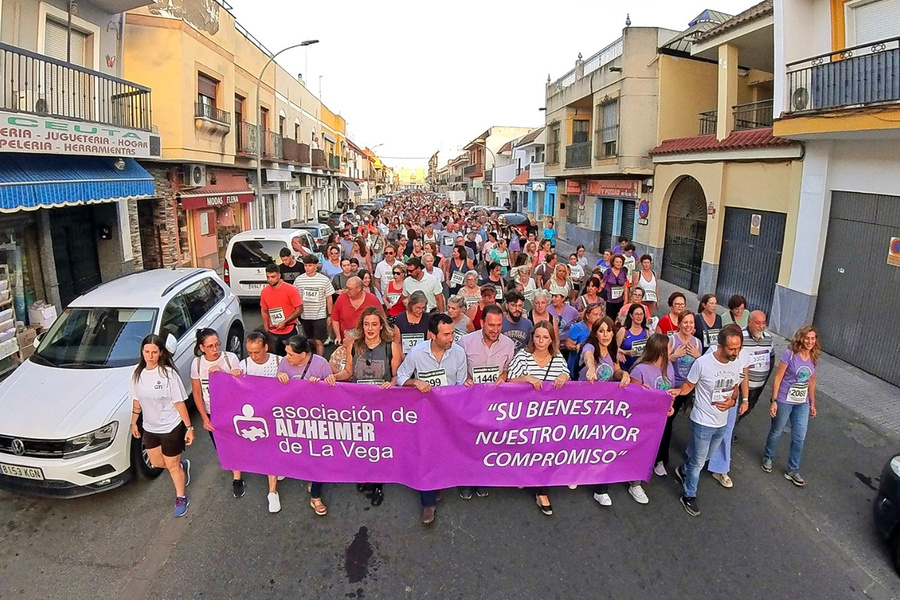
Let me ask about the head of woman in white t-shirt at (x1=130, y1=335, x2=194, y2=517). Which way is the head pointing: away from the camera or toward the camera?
toward the camera

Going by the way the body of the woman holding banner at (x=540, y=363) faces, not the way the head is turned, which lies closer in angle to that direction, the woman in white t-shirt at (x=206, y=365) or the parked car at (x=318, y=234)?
the woman in white t-shirt

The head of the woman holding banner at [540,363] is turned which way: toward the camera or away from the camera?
toward the camera

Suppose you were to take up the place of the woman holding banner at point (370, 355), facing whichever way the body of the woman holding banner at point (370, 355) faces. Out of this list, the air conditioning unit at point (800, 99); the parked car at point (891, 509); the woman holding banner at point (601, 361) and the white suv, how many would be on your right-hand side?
1

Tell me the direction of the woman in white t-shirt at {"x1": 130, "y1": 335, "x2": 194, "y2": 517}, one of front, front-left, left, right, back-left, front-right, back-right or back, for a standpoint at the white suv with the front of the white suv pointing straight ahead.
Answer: left

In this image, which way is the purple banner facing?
toward the camera

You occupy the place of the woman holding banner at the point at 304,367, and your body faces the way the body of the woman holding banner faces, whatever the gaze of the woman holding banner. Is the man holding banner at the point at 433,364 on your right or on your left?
on your left

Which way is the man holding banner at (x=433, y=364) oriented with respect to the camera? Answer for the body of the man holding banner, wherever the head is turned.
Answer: toward the camera

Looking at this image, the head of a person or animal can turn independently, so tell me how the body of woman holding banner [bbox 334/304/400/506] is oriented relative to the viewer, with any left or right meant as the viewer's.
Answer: facing the viewer

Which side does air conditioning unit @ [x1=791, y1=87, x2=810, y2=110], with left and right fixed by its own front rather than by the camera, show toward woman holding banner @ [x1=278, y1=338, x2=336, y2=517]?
front

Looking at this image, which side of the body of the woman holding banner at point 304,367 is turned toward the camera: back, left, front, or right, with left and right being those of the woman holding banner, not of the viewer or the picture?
front

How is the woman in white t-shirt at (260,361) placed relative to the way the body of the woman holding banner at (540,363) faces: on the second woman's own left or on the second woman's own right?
on the second woman's own right

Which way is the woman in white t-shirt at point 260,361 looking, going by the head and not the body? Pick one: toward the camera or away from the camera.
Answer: toward the camera

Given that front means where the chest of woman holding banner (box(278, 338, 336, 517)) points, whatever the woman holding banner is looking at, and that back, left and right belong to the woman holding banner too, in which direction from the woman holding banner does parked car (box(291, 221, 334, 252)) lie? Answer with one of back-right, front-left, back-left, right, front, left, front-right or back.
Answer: back

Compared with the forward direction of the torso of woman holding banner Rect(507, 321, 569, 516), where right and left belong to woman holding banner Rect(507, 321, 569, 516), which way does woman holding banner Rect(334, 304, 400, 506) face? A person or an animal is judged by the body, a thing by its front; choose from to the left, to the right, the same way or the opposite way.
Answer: the same way

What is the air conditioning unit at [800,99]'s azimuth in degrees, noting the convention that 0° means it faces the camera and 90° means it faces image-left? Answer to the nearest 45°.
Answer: approximately 45°

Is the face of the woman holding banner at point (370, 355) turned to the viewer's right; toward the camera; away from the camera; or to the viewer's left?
toward the camera
